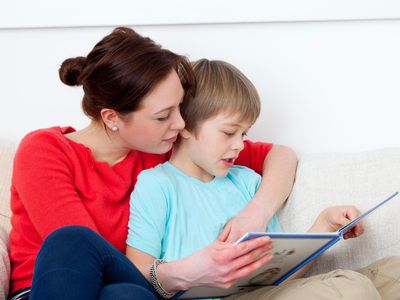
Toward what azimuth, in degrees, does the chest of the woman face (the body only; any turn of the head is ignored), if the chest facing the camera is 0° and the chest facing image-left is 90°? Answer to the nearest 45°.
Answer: approximately 315°

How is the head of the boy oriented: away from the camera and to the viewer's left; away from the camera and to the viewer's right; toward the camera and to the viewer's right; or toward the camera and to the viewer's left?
toward the camera and to the viewer's right

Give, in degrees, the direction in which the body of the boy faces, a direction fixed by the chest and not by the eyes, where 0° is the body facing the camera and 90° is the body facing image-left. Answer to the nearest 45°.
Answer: approximately 315°

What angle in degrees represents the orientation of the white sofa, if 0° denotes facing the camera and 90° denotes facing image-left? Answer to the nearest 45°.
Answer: approximately 0°

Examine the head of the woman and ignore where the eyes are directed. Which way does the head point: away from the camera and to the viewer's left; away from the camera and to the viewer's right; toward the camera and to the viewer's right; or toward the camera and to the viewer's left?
toward the camera and to the viewer's right
